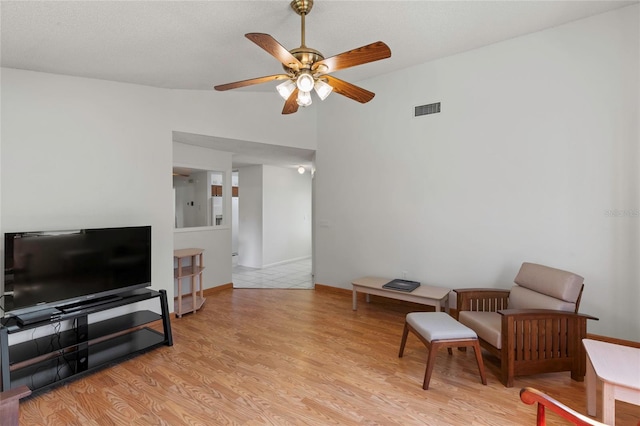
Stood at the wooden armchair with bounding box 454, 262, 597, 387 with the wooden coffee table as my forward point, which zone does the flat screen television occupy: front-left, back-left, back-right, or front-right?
front-left

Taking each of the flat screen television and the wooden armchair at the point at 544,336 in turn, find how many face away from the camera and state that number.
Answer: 0

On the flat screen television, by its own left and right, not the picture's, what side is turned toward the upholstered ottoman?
front

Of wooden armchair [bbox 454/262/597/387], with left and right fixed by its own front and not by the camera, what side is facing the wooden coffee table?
right

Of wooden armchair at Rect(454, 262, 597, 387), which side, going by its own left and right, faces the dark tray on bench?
right

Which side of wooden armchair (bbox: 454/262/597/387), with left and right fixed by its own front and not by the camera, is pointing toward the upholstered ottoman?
front

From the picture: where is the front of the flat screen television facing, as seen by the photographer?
facing the viewer and to the right of the viewer

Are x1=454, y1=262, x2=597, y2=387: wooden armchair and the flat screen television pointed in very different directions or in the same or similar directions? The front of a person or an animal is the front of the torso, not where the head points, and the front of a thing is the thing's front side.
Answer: very different directions

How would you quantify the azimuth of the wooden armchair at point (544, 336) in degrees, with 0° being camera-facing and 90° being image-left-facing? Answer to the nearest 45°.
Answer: approximately 45°

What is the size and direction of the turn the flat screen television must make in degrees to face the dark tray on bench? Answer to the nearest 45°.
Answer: approximately 45° to its left
